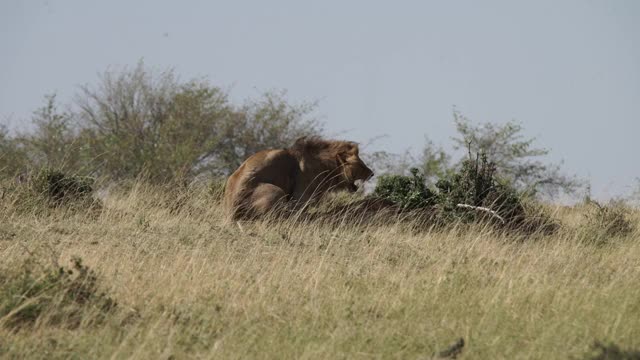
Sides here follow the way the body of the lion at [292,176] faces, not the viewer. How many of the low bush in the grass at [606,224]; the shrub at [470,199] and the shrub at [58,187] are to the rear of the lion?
1

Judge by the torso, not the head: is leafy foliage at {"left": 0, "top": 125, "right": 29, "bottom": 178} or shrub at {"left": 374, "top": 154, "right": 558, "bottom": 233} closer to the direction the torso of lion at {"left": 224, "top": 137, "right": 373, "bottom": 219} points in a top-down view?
the shrub

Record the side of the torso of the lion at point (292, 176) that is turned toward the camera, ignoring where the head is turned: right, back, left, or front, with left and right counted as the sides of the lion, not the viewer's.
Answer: right

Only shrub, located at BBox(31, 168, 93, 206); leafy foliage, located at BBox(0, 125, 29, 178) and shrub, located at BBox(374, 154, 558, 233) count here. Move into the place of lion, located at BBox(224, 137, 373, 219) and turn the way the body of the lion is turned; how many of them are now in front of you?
1

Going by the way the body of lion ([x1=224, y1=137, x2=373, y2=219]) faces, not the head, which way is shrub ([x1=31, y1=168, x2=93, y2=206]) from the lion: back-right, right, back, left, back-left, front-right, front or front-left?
back

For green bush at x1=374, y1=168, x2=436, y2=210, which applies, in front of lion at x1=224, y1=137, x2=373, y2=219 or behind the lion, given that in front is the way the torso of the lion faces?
in front

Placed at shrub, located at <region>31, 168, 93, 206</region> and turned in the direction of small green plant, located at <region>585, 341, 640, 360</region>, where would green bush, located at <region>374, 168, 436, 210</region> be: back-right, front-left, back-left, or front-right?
front-left

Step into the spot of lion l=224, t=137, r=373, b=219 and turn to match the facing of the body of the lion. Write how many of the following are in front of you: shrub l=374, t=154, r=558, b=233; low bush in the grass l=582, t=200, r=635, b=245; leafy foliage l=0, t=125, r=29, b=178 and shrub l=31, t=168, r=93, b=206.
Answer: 2

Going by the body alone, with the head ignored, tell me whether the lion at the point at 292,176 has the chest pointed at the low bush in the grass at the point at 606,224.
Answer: yes

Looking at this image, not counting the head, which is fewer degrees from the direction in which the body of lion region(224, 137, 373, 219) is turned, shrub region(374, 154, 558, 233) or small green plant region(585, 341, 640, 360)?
the shrub

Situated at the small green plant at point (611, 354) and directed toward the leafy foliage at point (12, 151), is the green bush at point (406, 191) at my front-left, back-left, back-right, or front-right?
front-right

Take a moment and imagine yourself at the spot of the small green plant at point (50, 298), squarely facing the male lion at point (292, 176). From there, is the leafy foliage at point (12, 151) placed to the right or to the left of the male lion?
left

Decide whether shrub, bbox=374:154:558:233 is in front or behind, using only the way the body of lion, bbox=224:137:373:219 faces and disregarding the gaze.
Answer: in front

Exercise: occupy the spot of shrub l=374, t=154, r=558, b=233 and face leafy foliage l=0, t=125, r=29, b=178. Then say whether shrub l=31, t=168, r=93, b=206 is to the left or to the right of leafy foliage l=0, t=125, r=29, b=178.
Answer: left

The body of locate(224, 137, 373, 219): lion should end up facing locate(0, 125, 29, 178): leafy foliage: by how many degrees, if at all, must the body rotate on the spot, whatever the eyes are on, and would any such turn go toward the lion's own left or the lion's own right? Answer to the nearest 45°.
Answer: approximately 135° to the lion's own left
